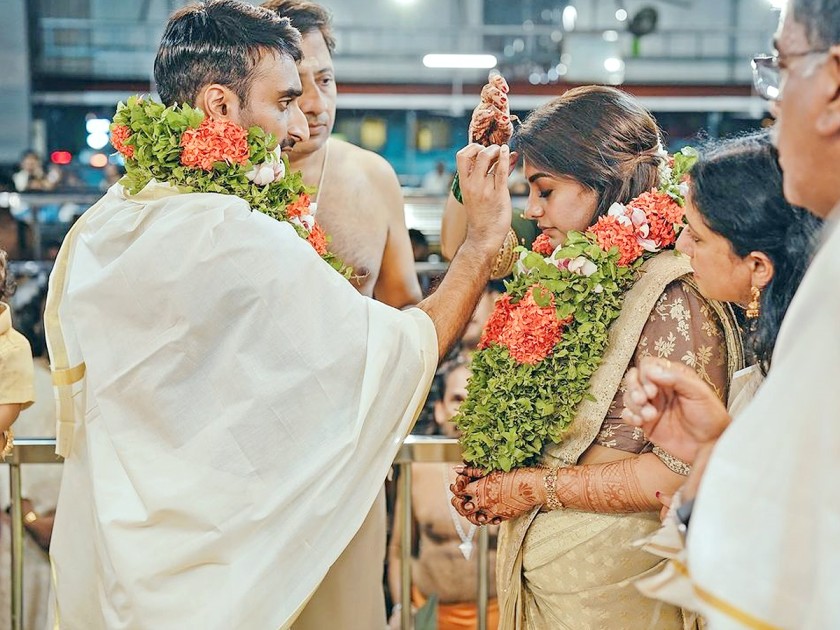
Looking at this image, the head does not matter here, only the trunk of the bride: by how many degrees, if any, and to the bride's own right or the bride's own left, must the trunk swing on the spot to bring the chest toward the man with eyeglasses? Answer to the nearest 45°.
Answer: approximately 90° to the bride's own left

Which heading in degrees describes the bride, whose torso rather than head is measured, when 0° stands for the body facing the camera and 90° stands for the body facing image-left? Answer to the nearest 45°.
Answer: approximately 90°

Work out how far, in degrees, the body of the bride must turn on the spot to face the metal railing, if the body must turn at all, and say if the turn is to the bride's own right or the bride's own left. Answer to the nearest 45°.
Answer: approximately 45° to the bride's own right

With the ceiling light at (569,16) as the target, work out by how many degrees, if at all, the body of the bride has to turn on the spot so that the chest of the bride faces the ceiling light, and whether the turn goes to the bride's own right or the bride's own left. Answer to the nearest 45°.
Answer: approximately 90° to the bride's own right

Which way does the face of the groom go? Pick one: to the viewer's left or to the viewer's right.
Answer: to the viewer's right
